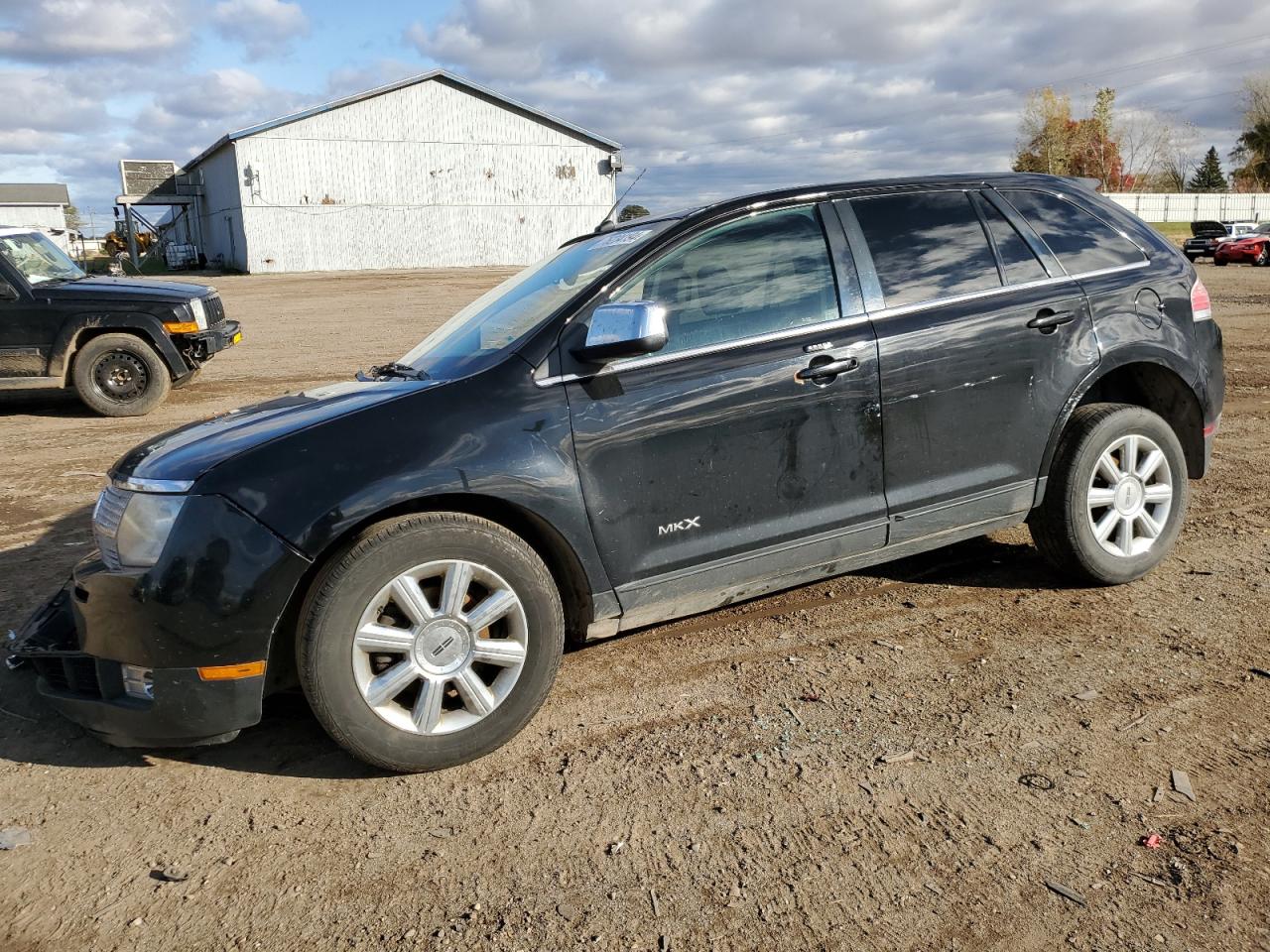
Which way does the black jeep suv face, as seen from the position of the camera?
facing to the right of the viewer

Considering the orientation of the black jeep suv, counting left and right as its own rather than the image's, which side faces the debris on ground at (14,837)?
right

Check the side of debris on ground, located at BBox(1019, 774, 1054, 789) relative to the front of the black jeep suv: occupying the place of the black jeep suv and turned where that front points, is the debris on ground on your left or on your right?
on your right

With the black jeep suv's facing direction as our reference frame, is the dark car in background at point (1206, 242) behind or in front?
in front

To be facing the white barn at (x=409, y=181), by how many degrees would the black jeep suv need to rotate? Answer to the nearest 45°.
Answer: approximately 90° to its left

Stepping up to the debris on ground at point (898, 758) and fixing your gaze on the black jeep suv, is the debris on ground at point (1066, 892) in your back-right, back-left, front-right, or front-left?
back-left

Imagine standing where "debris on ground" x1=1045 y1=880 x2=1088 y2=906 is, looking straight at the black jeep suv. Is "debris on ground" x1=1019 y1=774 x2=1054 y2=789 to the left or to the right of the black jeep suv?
right
